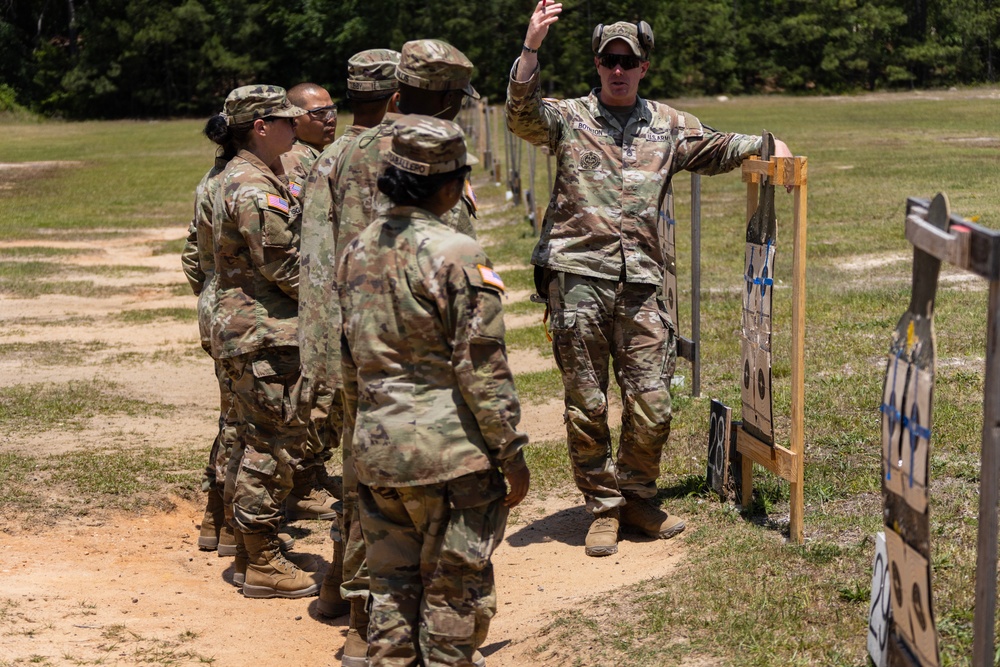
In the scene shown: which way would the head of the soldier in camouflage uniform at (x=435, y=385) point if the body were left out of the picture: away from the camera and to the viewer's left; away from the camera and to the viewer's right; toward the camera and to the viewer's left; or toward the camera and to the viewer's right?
away from the camera and to the viewer's right

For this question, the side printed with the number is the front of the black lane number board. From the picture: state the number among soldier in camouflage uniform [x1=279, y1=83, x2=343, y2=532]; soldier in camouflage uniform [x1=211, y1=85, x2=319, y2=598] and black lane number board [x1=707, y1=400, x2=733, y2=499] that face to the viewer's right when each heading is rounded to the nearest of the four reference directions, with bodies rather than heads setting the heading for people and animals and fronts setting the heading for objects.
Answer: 2

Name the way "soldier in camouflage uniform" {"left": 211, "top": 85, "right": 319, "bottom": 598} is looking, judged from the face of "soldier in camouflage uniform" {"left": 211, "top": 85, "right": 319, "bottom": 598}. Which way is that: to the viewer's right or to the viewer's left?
to the viewer's right

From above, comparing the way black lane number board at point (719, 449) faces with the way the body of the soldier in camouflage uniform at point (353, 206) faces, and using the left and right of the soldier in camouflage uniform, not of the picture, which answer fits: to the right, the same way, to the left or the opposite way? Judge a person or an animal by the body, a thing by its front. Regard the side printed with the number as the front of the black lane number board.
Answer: the opposite way

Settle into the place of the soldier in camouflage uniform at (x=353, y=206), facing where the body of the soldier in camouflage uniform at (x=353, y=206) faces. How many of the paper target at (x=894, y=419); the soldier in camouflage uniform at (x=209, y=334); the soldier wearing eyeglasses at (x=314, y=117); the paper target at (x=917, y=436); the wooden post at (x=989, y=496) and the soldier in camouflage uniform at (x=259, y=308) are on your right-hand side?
3

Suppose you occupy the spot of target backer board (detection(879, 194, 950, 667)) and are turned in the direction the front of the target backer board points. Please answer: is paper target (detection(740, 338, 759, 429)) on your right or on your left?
on your right

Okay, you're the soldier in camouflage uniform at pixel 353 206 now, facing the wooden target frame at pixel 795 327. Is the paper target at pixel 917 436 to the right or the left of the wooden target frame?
right

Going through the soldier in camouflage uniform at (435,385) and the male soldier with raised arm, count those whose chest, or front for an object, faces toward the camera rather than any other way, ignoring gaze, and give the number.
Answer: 1

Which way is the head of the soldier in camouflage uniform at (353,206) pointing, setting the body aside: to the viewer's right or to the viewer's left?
to the viewer's right

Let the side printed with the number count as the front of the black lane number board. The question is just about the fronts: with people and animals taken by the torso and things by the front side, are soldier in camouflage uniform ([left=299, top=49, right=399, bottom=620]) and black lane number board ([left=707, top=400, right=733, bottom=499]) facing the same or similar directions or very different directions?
very different directions

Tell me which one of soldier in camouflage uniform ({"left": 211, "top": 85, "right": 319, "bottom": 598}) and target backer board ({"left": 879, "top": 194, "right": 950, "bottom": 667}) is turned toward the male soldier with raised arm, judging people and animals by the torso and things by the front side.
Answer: the soldier in camouflage uniform
